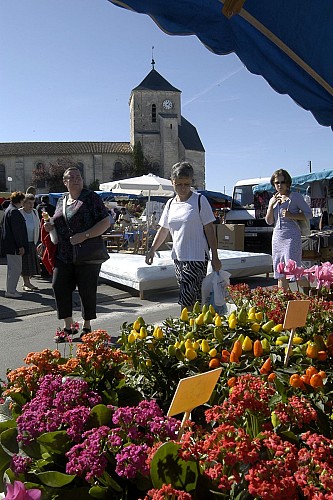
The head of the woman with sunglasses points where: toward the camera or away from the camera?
toward the camera

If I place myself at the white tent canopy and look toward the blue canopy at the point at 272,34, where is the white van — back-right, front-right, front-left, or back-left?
front-left

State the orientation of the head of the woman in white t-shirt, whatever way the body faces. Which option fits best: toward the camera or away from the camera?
toward the camera
